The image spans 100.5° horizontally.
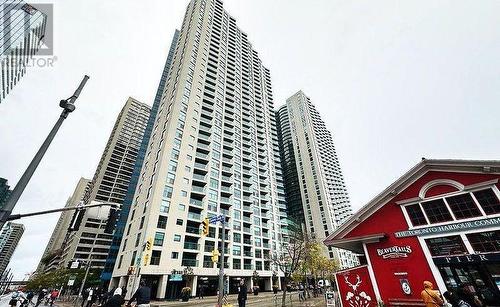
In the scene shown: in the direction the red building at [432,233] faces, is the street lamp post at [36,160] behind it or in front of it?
in front

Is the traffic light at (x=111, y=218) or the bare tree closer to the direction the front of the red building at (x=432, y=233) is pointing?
the traffic light

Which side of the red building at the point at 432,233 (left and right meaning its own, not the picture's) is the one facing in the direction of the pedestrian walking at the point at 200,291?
right

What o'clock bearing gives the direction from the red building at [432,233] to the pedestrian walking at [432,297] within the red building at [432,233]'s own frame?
The pedestrian walking is roughly at 11 o'clock from the red building.

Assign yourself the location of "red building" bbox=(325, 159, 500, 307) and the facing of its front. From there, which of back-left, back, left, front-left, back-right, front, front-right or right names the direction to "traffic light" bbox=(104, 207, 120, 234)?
front

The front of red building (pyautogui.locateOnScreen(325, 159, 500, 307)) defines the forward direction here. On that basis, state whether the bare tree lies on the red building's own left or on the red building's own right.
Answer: on the red building's own right

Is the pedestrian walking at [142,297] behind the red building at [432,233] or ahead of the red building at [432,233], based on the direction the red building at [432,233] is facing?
ahead

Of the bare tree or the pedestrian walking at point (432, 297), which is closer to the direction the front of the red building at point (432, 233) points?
the pedestrian walking

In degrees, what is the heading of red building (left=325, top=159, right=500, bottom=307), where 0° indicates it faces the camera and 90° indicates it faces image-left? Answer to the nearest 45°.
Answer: approximately 45°

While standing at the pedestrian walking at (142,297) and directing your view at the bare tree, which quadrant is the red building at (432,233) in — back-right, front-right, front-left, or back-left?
front-right
